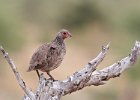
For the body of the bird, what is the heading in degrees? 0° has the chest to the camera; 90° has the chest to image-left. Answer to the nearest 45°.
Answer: approximately 270°
